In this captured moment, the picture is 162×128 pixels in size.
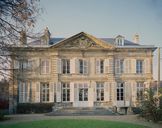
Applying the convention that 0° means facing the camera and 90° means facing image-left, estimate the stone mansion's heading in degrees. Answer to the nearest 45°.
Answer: approximately 0°

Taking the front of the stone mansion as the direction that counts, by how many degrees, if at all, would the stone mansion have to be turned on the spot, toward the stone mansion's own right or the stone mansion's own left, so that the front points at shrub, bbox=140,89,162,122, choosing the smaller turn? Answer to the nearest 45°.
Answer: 0° — it already faces it
